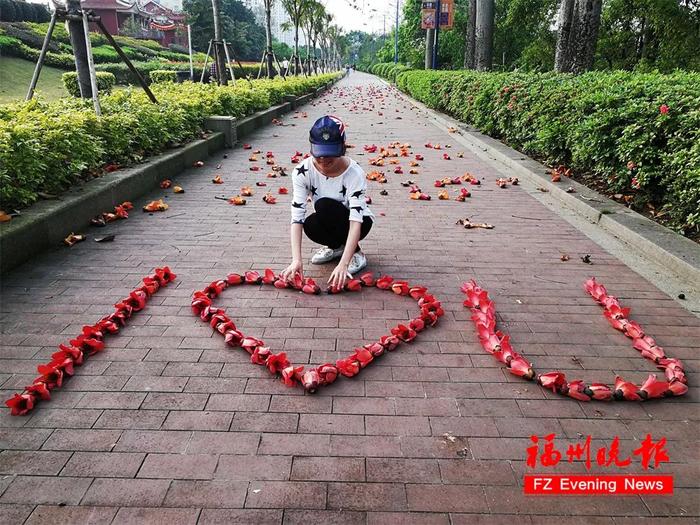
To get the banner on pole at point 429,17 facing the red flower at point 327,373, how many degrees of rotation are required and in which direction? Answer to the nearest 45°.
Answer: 0° — it already faces it

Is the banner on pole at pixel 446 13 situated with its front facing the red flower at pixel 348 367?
yes

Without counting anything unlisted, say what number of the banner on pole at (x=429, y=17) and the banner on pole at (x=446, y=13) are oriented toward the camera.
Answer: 2

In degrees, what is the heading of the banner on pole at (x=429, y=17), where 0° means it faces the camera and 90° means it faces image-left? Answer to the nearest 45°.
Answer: approximately 0°

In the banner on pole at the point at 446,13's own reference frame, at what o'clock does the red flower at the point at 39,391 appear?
The red flower is roughly at 12 o'clock from the banner on pole.

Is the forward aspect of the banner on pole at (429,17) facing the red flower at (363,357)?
yes

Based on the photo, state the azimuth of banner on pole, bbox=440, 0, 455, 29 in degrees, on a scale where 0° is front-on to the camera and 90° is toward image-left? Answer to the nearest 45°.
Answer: approximately 0°

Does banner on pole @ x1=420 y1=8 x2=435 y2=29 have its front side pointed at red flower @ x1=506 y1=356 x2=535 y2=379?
yes

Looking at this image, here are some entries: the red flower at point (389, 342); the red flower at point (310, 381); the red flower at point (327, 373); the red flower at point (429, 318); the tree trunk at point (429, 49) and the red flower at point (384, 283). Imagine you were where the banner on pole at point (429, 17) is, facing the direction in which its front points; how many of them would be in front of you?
5

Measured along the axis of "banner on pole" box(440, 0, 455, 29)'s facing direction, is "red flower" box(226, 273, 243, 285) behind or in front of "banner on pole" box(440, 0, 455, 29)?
in front

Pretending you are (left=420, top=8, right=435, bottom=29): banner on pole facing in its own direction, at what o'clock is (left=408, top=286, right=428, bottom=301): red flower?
The red flower is roughly at 12 o'clock from the banner on pole.
